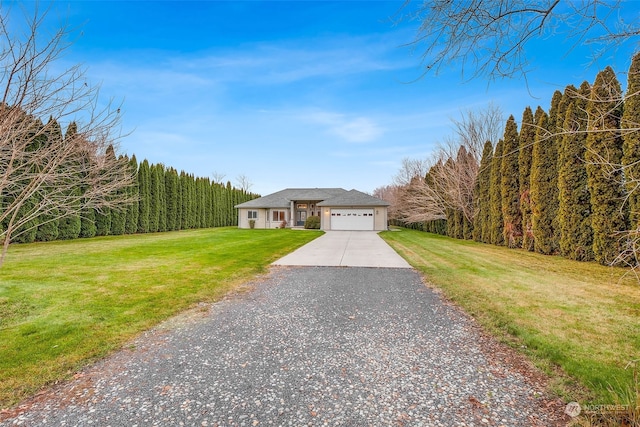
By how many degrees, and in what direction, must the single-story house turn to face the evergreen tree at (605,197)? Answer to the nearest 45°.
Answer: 0° — it already faces it

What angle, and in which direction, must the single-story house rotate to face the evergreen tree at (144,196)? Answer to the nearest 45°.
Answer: approximately 45° to its right

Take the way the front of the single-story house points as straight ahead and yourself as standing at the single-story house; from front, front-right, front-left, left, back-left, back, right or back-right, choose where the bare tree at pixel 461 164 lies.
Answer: front-left

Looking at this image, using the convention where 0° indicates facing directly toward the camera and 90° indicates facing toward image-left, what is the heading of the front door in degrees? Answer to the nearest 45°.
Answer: approximately 0°

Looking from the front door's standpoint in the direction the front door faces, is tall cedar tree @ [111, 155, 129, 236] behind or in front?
in front

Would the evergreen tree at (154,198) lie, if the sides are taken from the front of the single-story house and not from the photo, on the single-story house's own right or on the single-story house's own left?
on the single-story house's own right

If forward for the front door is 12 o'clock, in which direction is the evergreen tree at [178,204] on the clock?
The evergreen tree is roughly at 2 o'clock from the front door.

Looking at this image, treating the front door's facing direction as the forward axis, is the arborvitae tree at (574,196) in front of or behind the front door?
in front

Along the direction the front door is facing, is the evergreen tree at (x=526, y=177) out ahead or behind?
ahead

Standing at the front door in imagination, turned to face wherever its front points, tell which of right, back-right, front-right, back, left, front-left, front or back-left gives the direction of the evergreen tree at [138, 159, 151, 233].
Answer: front-right
